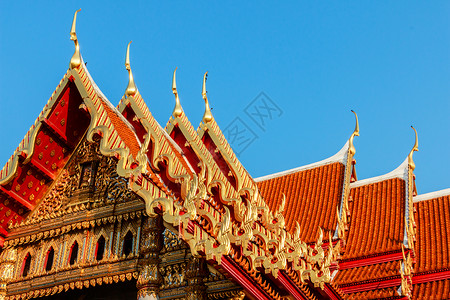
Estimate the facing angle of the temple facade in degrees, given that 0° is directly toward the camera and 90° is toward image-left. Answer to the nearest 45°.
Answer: approximately 45°
